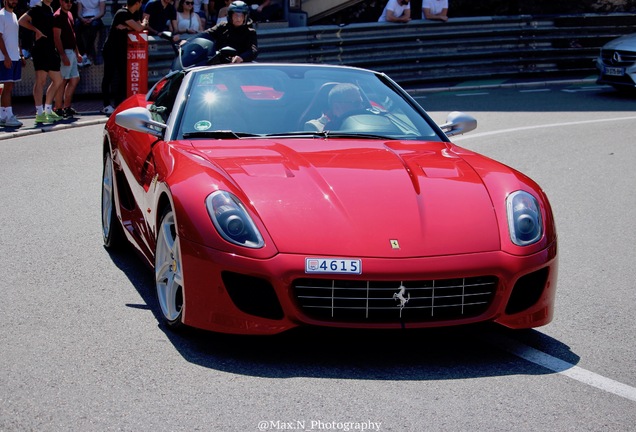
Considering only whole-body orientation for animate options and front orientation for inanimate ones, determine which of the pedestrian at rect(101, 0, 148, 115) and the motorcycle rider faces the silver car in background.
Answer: the pedestrian

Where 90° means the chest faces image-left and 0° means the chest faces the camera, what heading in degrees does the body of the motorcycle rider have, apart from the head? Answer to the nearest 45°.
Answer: approximately 45°

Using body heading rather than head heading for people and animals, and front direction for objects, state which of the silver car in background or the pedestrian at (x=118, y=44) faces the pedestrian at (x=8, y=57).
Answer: the silver car in background

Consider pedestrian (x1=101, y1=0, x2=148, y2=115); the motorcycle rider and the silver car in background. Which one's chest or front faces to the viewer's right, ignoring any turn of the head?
the pedestrian

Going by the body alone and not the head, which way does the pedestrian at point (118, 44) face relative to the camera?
to the viewer's right

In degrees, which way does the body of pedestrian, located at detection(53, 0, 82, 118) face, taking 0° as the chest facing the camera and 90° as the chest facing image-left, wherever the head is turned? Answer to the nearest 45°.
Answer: approximately 315°

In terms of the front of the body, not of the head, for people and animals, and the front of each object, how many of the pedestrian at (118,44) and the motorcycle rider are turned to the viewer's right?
1
